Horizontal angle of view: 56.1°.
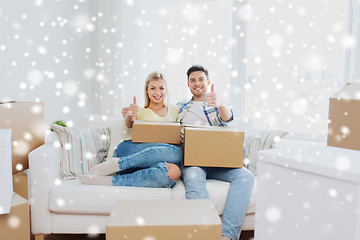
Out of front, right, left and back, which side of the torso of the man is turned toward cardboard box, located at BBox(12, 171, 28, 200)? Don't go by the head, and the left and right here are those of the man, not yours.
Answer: right

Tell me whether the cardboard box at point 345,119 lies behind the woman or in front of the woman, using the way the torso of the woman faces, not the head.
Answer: in front

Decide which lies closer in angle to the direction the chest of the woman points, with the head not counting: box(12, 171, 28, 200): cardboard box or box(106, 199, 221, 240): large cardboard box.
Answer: the large cardboard box

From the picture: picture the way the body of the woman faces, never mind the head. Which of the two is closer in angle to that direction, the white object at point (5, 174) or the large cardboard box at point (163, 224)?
the large cardboard box

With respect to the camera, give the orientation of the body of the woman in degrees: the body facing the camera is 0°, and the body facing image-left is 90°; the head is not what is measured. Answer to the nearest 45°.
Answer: approximately 0°

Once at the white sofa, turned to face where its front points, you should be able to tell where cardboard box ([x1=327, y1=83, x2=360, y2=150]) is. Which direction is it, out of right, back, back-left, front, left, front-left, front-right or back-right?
front-left

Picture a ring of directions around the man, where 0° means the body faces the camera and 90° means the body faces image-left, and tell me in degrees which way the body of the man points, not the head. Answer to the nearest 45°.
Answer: approximately 0°
